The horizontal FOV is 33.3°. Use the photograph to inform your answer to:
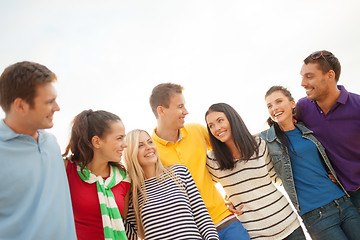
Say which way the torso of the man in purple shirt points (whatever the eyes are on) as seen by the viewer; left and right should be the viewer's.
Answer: facing the viewer and to the left of the viewer

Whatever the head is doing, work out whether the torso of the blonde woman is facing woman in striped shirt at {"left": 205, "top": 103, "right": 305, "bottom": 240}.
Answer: no

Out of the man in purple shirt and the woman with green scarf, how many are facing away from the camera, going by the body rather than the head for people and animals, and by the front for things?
0

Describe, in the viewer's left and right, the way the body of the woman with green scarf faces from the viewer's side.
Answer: facing the viewer and to the right of the viewer

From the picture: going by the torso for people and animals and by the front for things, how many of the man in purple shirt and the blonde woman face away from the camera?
0

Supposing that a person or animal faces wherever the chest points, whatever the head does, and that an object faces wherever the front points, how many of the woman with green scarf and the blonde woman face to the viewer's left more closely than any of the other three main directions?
0

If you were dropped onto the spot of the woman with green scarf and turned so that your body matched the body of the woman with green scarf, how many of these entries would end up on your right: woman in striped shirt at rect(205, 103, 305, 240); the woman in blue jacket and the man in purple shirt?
0

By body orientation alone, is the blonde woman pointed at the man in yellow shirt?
no

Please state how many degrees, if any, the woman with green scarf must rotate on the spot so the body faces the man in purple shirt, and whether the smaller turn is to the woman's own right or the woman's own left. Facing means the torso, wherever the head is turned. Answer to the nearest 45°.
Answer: approximately 45° to the woman's own left

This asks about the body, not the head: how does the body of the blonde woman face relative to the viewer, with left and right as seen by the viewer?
facing the viewer

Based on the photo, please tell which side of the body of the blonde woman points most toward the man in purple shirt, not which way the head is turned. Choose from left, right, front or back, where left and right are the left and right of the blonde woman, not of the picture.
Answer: left

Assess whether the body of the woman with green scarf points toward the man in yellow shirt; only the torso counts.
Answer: no
